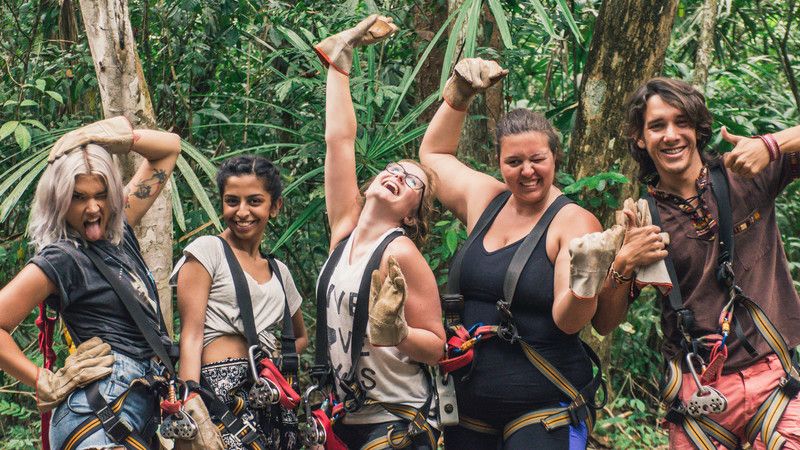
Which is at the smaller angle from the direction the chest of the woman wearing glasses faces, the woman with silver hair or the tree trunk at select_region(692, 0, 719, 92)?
the woman with silver hair

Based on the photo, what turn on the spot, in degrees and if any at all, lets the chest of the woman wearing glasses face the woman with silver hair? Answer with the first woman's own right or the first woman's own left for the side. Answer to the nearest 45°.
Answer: approximately 45° to the first woman's own right

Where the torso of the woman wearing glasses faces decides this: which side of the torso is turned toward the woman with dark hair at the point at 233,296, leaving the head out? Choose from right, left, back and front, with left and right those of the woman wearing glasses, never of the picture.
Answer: right

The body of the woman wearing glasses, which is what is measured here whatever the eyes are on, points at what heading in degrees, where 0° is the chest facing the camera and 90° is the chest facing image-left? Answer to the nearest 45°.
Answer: approximately 45°

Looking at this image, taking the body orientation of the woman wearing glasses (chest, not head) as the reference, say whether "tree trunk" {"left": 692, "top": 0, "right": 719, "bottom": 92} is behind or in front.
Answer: behind
